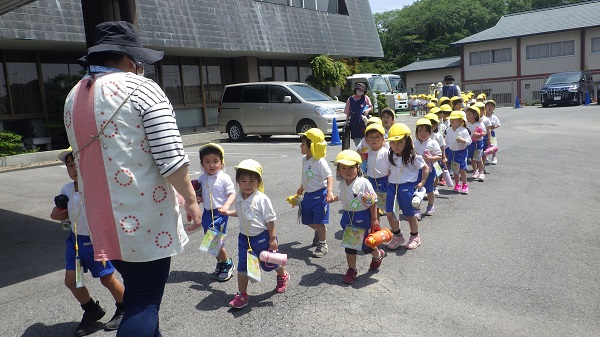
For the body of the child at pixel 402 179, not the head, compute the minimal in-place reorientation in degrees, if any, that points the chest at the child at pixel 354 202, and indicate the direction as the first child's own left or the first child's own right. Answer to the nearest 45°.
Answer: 0° — they already face them

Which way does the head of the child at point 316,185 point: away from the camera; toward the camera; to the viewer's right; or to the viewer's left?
to the viewer's left

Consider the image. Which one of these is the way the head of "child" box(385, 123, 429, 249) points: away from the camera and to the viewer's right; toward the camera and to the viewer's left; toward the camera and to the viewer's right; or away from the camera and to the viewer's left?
toward the camera and to the viewer's left

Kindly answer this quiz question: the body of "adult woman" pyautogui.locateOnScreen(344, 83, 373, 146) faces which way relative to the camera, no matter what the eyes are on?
toward the camera

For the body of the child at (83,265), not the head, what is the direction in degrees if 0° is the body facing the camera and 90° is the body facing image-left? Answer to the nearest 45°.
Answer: approximately 45°

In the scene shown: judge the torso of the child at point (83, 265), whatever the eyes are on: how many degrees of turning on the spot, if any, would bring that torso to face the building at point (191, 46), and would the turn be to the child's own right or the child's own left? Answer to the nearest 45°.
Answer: approximately 135° to the child's own right

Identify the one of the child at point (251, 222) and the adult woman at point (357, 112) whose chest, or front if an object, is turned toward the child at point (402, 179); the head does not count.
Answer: the adult woman

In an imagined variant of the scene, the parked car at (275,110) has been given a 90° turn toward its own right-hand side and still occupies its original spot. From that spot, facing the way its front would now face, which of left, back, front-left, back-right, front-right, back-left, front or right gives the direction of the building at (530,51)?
back

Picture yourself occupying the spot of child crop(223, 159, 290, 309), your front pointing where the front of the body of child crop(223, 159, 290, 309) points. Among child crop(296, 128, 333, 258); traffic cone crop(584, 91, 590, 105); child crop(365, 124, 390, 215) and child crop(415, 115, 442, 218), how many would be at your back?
4

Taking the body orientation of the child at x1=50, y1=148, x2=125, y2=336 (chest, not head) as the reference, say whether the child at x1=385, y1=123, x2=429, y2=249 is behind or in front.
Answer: behind

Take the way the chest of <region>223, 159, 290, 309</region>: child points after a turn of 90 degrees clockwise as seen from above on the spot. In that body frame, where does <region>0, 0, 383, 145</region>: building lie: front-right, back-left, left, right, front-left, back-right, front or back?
front-right

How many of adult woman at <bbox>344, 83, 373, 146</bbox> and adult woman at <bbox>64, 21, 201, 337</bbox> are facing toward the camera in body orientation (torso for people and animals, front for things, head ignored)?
1

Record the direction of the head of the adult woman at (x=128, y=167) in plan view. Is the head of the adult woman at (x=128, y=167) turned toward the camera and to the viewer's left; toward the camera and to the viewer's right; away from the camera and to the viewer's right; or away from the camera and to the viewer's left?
away from the camera and to the viewer's right

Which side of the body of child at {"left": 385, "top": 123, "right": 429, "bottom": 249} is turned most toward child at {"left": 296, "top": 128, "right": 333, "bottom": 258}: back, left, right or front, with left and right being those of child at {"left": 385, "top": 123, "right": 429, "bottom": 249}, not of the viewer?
front
